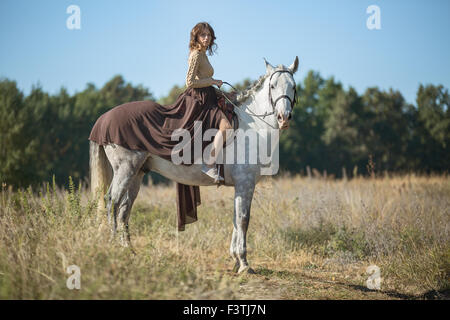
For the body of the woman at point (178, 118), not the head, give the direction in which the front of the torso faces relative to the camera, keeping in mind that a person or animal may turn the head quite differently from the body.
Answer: to the viewer's right
